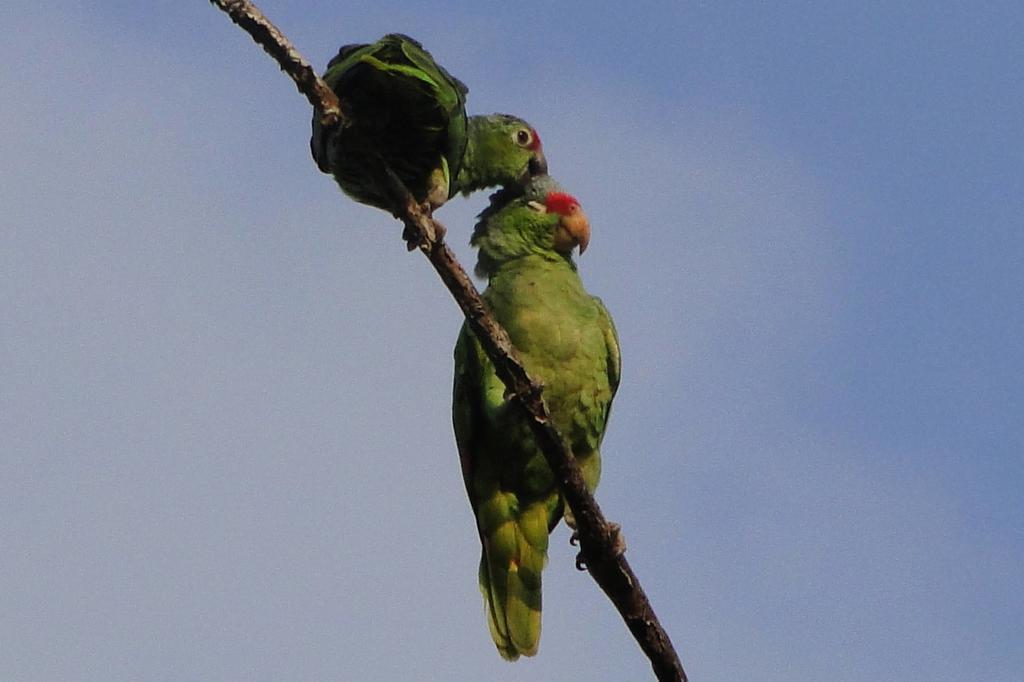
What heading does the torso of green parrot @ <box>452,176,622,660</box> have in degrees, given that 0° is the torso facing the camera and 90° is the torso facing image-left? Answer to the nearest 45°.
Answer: approximately 315°

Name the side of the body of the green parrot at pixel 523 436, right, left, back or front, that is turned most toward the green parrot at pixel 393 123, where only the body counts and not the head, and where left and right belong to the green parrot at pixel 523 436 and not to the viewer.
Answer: right

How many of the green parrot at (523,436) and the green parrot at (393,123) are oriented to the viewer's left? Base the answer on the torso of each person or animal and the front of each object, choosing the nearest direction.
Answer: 0

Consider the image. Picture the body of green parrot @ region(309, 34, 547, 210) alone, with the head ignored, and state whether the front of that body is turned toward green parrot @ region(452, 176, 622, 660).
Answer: no
